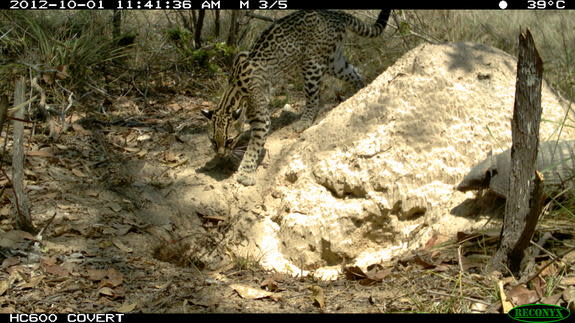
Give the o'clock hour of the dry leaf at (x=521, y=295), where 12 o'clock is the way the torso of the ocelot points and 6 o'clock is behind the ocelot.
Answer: The dry leaf is roughly at 10 o'clock from the ocelot.

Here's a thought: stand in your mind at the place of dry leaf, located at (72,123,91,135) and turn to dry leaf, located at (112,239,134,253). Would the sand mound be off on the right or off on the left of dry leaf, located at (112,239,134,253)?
left

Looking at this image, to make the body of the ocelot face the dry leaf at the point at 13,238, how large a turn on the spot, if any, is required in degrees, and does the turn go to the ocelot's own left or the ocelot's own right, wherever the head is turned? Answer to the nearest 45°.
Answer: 0° — it already faces it

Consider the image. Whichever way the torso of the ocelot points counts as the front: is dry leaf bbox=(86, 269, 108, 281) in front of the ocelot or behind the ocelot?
in front

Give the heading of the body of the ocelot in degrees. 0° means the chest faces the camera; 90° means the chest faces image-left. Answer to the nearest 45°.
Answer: approximately 45°

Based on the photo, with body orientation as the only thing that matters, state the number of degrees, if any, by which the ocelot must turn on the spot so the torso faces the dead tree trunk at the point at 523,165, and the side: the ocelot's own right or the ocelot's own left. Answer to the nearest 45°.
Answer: approximately 90° to the ocelot's own left

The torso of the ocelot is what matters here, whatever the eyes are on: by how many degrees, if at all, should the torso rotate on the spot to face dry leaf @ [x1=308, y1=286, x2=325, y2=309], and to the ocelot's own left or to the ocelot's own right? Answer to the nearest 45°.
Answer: approximately 45° to the ocelot's own left

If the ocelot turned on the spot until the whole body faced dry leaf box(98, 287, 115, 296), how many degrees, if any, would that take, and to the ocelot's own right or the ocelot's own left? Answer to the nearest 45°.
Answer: approximately 45° to the ocelot's own left

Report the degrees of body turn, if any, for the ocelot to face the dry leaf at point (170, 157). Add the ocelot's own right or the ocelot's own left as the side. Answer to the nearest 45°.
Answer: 0° — it already faces it

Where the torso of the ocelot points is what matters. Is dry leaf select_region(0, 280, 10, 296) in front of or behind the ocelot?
in front

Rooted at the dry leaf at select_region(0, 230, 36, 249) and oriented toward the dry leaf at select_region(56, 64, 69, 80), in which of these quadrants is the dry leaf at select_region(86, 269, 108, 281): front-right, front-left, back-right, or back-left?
back-right

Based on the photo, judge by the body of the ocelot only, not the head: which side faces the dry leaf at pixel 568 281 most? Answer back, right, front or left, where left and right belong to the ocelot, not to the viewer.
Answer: left

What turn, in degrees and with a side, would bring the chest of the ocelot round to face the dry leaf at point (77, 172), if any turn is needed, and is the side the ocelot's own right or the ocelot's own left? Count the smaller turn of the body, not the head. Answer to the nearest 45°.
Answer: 0° — it already faces it

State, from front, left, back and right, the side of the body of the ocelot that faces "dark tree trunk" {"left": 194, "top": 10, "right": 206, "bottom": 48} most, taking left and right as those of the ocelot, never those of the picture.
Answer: right
